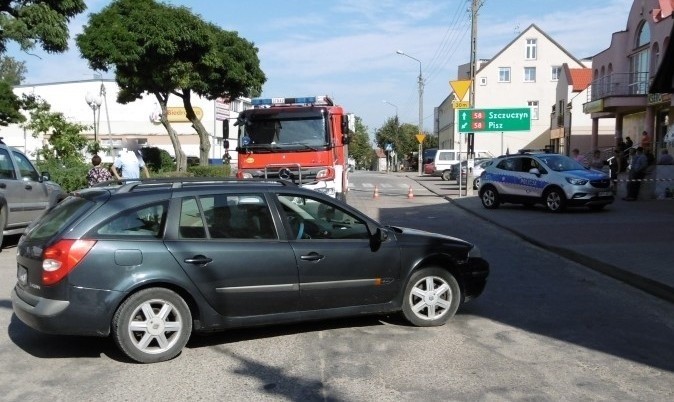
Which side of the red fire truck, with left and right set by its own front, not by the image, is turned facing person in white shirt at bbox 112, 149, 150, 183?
right

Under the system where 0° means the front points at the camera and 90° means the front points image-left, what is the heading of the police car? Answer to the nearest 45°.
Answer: approximately 315°

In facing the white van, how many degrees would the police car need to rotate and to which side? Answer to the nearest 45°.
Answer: approximately 135° to its left

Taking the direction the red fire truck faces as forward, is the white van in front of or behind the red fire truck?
behind

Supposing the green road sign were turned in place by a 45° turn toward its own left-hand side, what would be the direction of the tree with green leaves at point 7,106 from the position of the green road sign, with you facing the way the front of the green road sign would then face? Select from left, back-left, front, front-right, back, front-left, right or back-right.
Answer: back-right

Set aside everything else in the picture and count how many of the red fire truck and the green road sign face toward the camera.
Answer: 2

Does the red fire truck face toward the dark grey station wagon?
yes

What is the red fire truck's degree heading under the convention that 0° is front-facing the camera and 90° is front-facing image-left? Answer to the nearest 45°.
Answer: approximately 0°

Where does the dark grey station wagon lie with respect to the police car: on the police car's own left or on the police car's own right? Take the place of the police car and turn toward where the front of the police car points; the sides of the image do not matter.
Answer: on the police car's own right

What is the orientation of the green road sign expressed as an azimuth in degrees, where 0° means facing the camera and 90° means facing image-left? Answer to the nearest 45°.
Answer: approximately 0°

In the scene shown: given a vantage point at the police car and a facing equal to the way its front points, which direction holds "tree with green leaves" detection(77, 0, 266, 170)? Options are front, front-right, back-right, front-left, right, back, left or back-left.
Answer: back-right
